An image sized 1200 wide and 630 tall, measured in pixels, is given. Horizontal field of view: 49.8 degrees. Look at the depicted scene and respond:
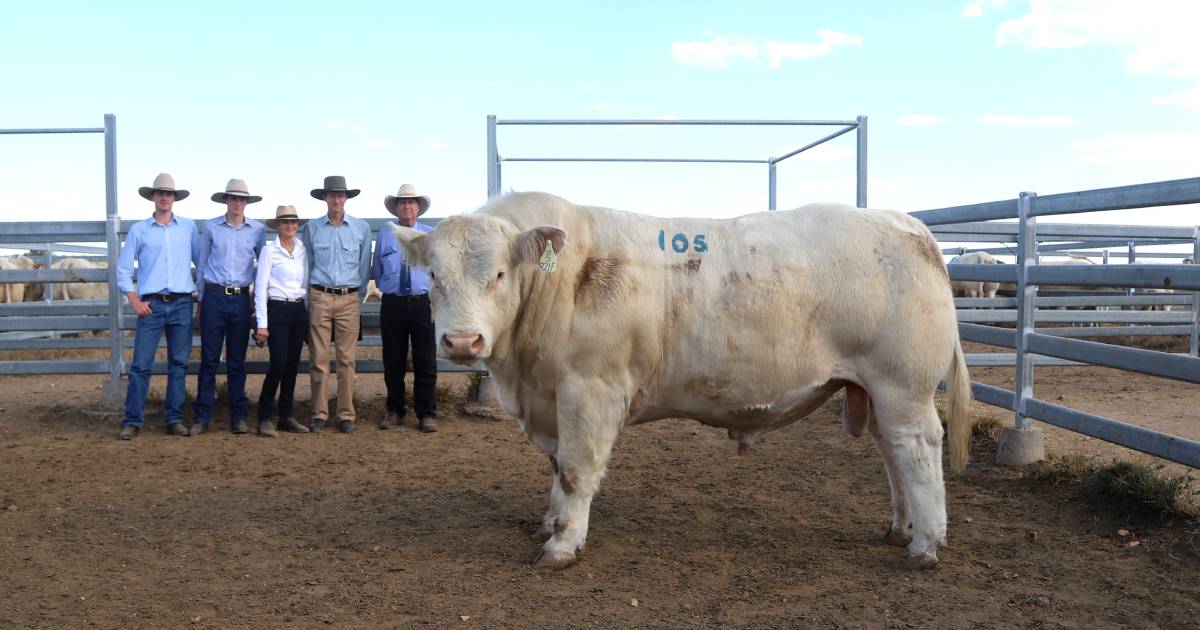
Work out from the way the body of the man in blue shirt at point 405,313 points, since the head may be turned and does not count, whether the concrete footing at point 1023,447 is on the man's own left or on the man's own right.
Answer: on the man's own left

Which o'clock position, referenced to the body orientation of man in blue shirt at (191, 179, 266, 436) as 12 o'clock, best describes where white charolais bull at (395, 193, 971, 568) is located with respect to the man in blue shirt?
The white charolais bull is roughly at 11 o'clock from the man in blue shirt.

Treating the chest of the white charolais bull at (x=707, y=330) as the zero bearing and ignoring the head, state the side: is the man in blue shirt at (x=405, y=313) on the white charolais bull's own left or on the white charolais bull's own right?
on the white charolais bull's own right

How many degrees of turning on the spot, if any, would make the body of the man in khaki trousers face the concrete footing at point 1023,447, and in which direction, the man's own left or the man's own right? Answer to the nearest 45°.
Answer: approximately 45° to the man's own left

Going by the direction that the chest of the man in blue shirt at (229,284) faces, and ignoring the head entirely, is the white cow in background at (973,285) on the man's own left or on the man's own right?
on the man's own left

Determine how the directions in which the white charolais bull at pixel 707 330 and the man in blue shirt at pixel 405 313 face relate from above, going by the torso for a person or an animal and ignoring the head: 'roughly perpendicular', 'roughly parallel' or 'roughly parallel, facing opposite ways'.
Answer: roughly perpendicular

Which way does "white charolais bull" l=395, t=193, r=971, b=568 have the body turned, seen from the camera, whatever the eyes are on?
to the viewer's left
